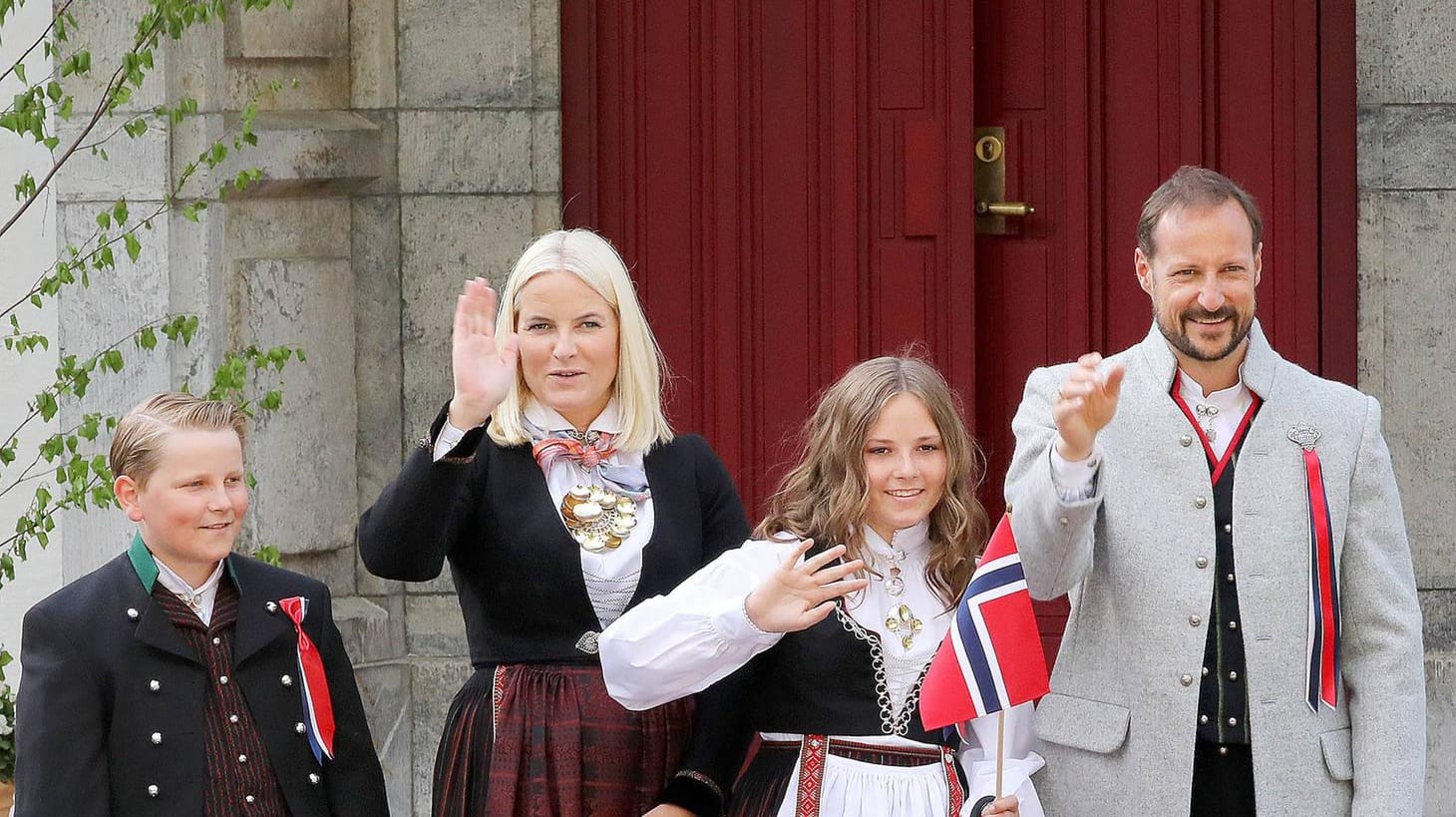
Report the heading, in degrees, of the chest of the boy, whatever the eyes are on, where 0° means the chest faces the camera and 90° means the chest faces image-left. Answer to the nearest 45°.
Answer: approximately 315°

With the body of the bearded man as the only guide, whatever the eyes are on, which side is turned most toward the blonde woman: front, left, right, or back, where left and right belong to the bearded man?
right

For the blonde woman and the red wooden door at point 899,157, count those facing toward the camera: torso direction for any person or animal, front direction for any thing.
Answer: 2
